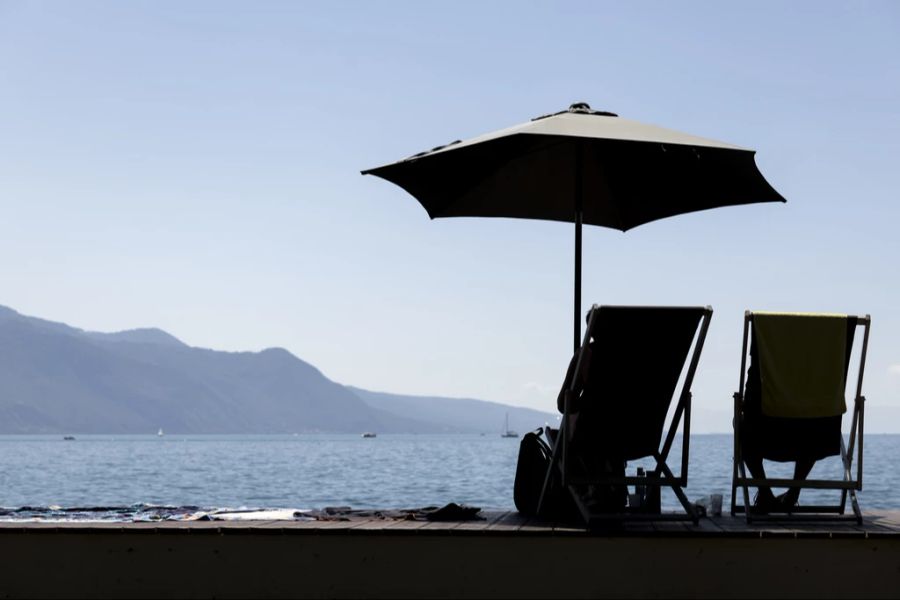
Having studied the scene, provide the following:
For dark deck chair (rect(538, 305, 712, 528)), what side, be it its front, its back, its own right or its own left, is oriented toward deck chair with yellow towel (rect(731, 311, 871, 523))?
right

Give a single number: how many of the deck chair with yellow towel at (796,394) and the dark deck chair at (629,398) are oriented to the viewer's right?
0

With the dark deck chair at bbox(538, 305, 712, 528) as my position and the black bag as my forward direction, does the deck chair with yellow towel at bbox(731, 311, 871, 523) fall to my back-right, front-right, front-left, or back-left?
back-right

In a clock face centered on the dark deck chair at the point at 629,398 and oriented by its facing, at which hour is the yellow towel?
The yellow towel is roughly at 4 o'clock from the dark deck chair.

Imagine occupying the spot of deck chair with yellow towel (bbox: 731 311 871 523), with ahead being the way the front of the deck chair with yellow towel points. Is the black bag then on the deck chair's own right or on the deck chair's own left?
on the deck chair's own left

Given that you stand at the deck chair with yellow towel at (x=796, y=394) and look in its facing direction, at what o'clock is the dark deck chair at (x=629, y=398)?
The dark deck chair is roughly at 8 o'clock from the deck chair with yellow towel.

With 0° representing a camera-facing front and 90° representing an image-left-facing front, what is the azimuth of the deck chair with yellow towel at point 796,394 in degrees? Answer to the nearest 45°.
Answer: approximately 180°

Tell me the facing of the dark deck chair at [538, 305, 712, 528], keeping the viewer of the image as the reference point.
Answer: facing away from the viewer and to the left of the viewer
